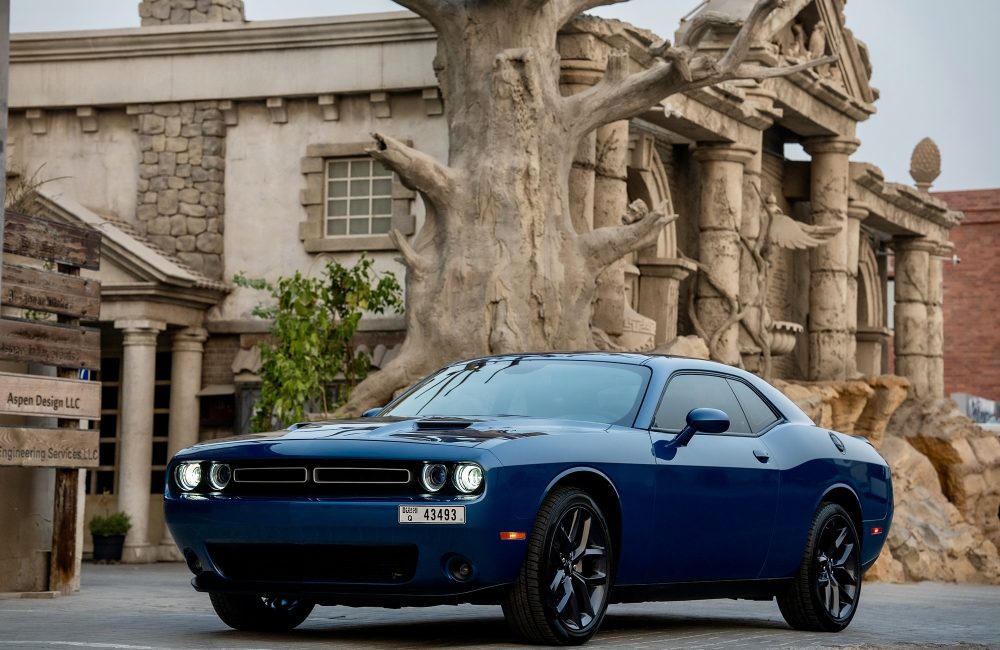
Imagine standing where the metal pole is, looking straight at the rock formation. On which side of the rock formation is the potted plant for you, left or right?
left

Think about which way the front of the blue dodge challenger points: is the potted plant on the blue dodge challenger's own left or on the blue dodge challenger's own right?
on the blue dodge challenger's own right

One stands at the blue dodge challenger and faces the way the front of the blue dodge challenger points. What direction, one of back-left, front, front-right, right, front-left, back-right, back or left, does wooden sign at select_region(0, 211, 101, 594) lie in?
right

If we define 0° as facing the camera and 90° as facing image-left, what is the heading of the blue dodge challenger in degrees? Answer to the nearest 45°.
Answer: approximately 45°

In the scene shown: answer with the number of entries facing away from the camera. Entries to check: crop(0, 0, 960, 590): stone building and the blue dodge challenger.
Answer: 0

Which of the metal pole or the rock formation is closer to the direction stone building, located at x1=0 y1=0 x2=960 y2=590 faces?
the metal pole

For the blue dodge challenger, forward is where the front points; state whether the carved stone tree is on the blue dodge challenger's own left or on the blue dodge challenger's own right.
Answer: on the blue dodge challenger's own right

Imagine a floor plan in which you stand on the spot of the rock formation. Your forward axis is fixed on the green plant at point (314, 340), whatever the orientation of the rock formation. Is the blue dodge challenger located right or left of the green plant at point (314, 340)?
left

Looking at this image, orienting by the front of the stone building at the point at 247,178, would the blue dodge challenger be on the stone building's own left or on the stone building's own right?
on the stone building's own left

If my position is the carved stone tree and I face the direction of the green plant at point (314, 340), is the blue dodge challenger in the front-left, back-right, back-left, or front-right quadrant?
back-left

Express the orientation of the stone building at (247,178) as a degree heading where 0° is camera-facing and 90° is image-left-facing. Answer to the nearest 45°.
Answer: approximately 45°
